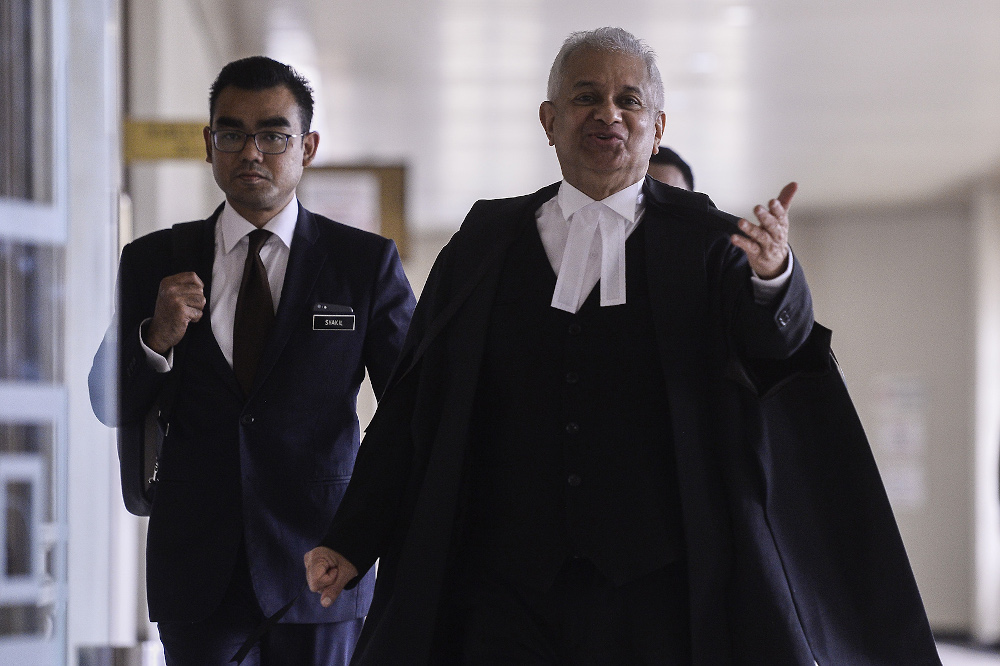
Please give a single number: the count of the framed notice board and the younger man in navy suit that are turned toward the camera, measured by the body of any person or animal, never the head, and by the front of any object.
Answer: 2

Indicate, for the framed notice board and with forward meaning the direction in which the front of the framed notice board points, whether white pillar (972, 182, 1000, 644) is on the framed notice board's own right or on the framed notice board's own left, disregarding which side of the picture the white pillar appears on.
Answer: on the framed notice board's own left

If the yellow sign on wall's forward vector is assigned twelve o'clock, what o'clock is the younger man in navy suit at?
The younger man in navy suit is roughly at 12 o'clock from the yellow sign on wall.

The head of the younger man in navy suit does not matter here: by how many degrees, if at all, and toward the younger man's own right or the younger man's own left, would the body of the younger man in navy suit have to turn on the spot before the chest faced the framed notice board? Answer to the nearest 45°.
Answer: approximately 180°

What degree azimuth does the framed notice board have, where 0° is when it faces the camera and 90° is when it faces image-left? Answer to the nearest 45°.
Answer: approximately 0°

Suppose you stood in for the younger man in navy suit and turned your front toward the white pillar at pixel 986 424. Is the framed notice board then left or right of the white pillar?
left

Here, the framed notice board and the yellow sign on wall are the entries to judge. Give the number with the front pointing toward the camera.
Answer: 2

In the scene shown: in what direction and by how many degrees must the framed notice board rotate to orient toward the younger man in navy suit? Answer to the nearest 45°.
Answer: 0° — it already faces them

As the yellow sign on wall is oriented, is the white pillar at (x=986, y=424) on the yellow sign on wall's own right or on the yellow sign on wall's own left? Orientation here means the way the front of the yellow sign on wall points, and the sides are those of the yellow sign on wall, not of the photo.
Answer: on the yellow sign on wall's own left
